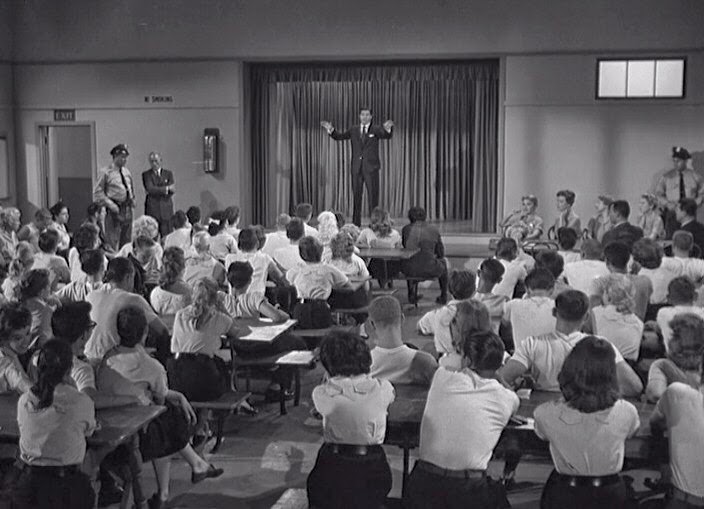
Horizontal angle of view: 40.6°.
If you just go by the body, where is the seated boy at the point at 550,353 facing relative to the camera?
away from the camera

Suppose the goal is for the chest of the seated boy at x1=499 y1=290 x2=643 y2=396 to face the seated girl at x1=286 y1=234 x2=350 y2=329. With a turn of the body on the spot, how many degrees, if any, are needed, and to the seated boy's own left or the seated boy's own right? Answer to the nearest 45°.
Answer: approximately 45° to the seated boy's own left

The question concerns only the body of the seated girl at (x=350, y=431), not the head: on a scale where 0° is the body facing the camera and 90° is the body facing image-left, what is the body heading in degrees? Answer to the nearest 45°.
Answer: approximately 180°

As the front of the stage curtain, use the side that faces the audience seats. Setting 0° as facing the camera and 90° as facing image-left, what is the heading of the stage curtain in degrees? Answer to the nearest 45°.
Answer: approximately 0°

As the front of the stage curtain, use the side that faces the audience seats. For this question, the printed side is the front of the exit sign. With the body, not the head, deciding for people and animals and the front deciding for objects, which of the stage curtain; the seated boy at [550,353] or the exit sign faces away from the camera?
the seated boy

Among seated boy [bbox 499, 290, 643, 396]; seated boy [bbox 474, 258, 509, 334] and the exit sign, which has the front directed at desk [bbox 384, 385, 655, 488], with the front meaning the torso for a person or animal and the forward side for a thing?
the exit sign

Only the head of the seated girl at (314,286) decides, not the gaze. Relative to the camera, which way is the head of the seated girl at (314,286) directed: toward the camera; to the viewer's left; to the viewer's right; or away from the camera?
away from the camera

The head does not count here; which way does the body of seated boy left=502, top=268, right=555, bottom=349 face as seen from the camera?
away from the camera

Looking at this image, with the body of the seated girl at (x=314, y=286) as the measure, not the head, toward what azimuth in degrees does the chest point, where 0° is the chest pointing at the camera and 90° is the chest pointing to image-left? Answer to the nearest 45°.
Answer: approximately 180°

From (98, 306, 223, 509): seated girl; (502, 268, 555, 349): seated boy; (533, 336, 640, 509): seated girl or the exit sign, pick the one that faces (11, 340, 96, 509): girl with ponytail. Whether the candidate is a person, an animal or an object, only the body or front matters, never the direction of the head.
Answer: the exit sign

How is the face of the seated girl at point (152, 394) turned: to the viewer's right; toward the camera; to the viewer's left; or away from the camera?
away from the camera

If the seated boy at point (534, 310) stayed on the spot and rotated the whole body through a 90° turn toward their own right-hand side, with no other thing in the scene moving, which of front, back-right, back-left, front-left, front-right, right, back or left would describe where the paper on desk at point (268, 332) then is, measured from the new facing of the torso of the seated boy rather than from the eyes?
back

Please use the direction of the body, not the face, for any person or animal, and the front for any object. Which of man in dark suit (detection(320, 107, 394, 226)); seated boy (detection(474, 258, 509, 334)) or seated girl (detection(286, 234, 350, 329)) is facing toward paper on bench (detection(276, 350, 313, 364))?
the man in dark suit

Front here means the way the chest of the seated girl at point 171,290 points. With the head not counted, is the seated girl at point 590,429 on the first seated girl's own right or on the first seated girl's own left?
on the first seated girl's own right

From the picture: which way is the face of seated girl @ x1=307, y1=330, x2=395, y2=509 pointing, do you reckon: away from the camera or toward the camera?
away from the camera

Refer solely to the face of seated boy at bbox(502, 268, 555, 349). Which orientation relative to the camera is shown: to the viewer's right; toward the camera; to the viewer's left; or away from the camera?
away from the camera

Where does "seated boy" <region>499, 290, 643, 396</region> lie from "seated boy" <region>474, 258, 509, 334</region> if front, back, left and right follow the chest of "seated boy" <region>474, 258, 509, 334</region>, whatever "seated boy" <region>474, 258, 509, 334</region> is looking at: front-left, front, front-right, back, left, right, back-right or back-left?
back

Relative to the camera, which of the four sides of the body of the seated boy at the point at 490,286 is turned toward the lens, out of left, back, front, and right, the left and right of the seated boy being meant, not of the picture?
back

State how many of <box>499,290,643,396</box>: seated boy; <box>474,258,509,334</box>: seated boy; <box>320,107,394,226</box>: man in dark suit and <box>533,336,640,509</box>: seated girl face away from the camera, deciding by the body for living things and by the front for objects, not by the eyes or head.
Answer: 3
